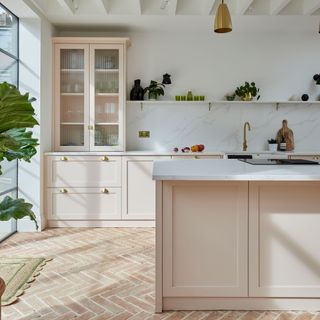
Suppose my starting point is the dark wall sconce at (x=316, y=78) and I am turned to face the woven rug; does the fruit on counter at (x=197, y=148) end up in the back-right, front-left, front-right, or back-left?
front-right

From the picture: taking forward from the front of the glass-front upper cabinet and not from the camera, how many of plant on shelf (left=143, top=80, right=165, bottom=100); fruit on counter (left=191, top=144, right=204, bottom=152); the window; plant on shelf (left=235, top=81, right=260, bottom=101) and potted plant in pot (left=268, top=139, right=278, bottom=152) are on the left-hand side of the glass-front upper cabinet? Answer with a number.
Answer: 4

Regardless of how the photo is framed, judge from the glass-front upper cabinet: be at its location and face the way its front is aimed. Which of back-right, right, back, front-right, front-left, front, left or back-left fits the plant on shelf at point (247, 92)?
left

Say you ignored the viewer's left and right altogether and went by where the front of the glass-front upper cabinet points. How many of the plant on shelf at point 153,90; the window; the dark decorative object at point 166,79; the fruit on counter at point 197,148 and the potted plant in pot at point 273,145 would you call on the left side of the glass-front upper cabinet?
4

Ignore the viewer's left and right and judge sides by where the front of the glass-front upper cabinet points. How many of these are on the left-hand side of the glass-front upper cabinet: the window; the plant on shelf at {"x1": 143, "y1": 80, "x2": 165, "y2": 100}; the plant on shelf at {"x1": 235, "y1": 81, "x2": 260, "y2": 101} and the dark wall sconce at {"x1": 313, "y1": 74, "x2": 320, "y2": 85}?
3

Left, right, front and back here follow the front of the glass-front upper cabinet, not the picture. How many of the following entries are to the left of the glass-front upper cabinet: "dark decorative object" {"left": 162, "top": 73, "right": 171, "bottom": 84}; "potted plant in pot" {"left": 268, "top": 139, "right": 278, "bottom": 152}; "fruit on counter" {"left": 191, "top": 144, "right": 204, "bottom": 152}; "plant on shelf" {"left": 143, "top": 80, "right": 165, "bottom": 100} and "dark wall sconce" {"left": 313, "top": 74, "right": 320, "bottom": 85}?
5

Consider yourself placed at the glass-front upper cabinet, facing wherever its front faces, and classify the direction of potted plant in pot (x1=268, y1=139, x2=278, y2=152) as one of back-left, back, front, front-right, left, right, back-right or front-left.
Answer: left

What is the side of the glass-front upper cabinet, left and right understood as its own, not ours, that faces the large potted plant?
front

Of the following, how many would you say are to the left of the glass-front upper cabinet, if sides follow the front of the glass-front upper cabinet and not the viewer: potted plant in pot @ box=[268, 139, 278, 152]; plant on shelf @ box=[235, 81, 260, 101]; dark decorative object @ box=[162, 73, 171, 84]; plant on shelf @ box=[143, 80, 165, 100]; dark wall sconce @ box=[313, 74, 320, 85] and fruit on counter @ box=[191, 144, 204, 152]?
6

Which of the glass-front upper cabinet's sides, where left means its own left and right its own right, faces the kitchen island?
front

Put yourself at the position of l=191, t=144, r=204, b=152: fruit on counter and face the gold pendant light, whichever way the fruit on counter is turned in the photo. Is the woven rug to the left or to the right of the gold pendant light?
right

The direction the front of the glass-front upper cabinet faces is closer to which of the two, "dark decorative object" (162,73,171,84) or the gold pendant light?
the gold pendant light

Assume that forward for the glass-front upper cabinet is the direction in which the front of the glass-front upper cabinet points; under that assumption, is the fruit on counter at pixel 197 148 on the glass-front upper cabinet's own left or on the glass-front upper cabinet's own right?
on the glass-front upper cabinet's own left

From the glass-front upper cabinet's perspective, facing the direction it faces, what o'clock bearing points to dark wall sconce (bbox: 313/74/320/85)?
The dark wall sconce is roughly at 9 o'clock from the glass-front upper cabinet.

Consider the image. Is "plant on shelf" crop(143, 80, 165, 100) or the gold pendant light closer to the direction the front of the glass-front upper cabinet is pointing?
the gold pendant light

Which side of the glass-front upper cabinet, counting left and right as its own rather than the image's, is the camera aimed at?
front
